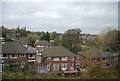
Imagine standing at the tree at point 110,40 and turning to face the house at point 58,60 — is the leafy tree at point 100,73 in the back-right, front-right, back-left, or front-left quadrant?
front-left

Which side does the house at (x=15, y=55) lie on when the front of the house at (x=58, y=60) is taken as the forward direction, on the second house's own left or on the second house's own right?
on the second house's own right

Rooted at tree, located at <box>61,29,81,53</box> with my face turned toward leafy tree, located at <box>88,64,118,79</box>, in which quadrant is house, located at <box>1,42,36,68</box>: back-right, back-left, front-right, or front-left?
front-right

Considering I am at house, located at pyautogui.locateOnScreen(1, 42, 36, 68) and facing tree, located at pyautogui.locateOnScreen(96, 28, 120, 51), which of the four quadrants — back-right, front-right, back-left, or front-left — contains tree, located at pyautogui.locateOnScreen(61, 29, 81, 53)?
front-left

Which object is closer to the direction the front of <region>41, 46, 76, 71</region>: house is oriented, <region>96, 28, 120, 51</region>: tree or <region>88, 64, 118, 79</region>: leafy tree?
the leafy tree

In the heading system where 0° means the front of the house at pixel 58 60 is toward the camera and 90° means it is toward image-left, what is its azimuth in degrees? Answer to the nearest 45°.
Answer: approximately 0°

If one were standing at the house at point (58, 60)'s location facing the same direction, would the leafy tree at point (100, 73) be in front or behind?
in front

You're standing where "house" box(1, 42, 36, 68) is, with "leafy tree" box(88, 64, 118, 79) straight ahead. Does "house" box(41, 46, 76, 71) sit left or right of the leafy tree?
left

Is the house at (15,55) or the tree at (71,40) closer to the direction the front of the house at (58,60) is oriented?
the house

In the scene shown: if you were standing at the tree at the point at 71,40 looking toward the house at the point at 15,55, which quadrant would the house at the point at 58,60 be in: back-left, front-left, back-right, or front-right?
front-left

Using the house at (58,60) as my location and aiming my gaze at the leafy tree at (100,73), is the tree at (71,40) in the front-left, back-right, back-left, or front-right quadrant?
back-left

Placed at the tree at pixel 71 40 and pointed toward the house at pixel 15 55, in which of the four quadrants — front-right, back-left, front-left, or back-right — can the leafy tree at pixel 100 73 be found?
front-left

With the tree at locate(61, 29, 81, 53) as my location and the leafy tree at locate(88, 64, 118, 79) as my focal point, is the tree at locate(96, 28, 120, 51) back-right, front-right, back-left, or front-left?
front-left

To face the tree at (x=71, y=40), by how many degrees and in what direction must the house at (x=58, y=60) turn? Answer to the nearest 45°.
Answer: approximately 180°
